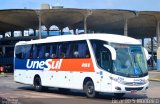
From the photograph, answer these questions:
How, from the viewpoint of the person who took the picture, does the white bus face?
facing the viewer and to the right of the viewer

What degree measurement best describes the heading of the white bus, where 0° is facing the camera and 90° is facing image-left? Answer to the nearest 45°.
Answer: approximately 315°
